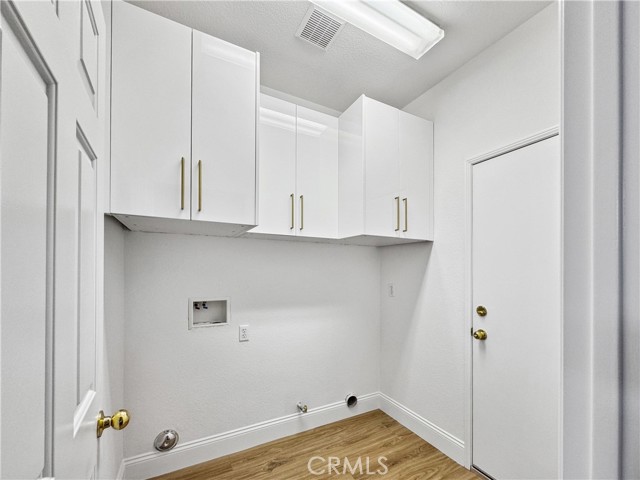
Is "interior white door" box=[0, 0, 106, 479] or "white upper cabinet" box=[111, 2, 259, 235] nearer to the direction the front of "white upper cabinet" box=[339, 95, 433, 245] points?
the interior white door

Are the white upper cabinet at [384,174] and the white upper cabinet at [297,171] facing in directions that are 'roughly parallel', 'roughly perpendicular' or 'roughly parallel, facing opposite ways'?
roughly parallel

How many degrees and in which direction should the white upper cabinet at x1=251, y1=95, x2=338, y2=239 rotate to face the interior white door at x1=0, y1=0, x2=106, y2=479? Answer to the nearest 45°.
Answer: approximately 45° to its right

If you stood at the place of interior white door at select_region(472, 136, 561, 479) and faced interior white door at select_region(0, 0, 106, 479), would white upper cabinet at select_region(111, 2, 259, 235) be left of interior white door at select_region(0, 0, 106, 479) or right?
right

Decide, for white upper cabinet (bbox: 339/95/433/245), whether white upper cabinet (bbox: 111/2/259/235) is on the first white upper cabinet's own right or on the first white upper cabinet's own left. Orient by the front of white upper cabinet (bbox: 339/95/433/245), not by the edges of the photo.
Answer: on the first white upper cabinet's own right

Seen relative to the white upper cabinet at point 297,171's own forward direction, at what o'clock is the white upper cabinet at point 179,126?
the white upper cabinet at point 179,126 is roughly at 3 o'clock from the white upper cabinet at point 297,171.

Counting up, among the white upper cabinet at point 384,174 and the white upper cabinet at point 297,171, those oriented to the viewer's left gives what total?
0

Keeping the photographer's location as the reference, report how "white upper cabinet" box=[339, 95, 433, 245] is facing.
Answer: facing the viewer and to the right of the viewer

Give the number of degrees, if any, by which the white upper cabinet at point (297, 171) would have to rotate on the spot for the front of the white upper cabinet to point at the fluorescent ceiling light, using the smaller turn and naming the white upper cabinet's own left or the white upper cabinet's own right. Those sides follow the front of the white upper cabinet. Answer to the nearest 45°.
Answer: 0° — it already faces it

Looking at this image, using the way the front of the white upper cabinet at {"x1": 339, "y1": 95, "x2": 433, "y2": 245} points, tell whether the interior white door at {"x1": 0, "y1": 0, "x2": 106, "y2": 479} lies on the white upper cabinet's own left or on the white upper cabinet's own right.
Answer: on the white upper cabinet's own right
